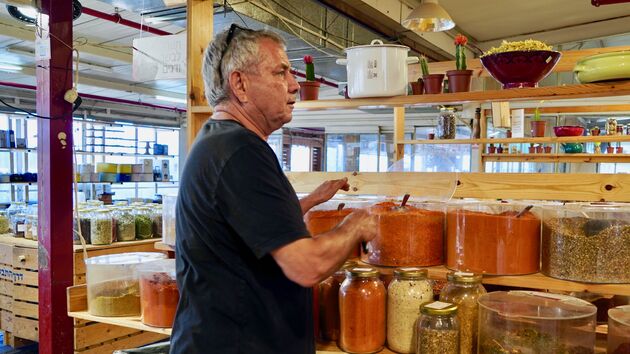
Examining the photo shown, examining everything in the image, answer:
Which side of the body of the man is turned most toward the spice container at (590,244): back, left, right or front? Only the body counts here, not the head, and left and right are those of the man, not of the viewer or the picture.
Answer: front

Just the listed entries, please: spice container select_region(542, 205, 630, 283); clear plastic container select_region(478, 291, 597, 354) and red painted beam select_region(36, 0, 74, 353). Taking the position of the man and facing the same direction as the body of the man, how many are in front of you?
2

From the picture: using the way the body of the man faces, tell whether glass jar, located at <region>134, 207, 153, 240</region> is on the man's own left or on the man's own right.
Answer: on the man's own left

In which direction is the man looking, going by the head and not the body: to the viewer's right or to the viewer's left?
to the viewer's right

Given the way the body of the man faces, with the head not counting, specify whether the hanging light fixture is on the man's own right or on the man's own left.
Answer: on the man's own left

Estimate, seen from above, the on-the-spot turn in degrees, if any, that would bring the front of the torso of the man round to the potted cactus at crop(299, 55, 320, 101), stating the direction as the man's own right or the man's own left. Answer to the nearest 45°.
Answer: approximately 90° to the man's own left

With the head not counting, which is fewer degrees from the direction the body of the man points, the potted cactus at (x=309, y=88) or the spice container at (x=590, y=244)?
the spice container

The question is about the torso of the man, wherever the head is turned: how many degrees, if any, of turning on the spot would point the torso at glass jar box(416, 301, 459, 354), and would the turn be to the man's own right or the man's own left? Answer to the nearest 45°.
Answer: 0° — they already face it

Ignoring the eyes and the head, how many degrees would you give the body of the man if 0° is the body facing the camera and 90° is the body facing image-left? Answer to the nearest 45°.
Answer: approximately 270°

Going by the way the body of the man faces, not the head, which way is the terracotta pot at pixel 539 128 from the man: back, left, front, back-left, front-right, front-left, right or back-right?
front-left

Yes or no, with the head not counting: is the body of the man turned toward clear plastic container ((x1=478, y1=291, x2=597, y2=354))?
yes

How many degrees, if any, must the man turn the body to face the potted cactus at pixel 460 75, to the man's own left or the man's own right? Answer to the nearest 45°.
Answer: approximately 45° to the man's own left
